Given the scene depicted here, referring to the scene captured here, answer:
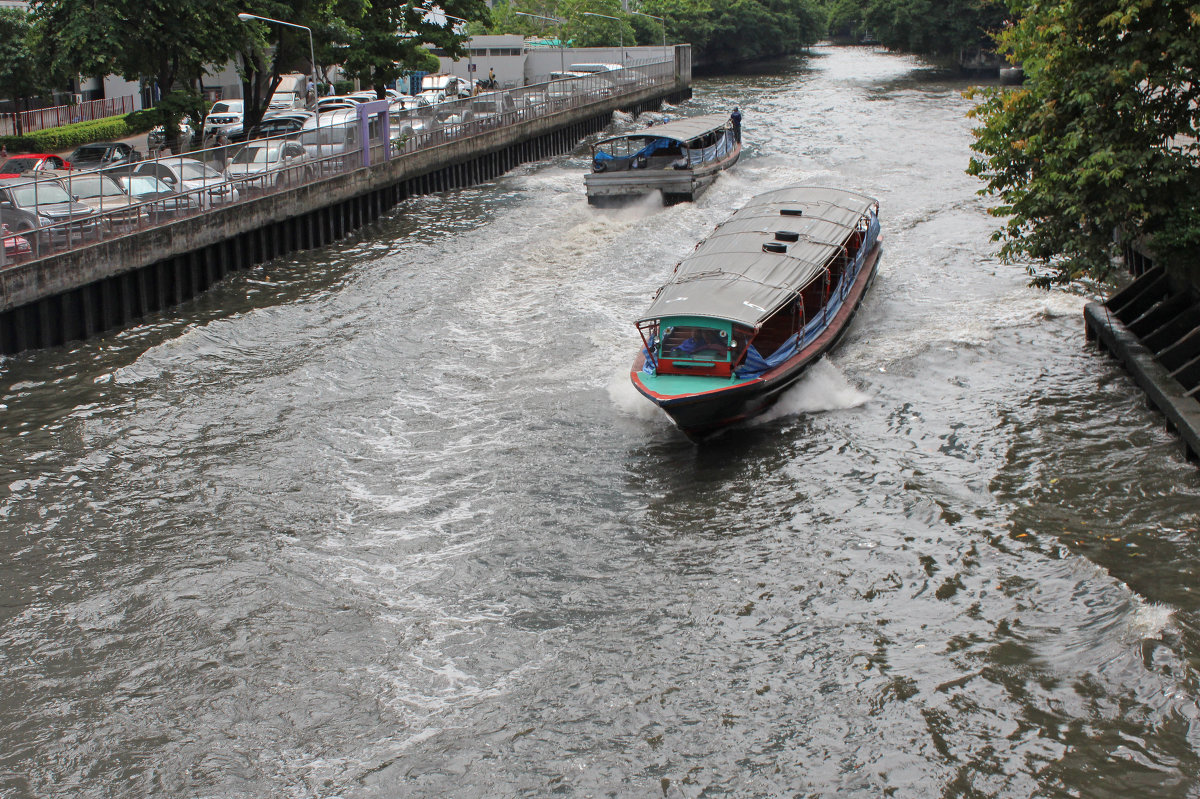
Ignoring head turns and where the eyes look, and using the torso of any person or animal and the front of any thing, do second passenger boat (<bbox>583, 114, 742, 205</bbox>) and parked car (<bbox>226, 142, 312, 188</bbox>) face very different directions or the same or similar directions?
very different directions

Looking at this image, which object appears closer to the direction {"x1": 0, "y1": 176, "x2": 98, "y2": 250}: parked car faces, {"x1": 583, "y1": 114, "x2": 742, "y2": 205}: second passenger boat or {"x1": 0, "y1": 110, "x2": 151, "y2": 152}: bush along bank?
the second passenger boat

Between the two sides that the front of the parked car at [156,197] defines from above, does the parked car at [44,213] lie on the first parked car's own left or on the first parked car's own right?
on the first parked car's own right

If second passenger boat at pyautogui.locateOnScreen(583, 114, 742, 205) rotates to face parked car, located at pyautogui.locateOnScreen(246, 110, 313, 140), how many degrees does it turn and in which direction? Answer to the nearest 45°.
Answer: approximately 135° to its left

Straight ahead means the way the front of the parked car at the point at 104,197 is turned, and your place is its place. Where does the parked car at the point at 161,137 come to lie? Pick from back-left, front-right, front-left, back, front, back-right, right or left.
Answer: back-left

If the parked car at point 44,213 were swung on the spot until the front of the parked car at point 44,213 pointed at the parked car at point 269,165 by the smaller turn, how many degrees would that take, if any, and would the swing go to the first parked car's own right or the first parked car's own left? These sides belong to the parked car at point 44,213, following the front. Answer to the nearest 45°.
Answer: approximately 90° to the first parked car's own left

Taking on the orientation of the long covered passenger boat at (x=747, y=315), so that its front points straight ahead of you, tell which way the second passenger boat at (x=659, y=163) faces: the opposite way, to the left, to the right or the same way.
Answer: the opposite way
